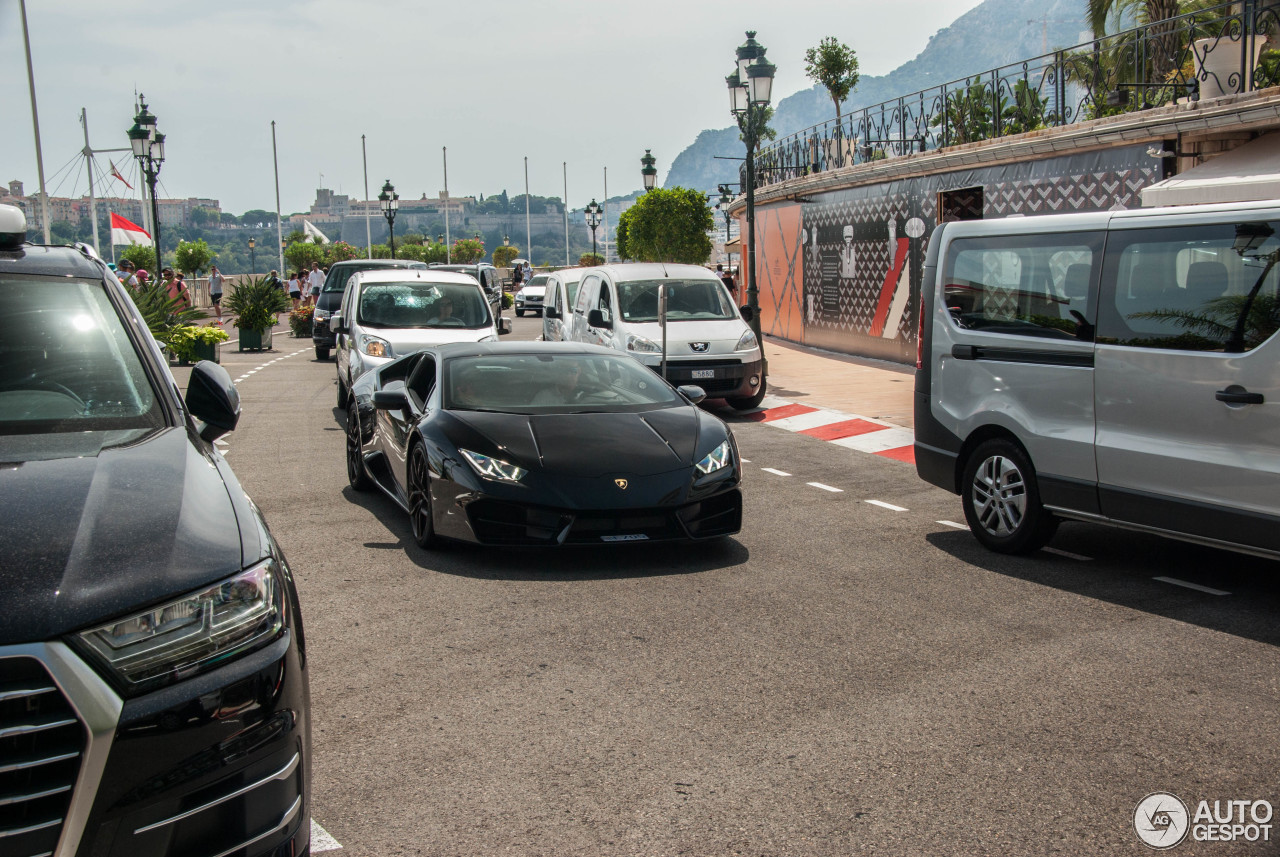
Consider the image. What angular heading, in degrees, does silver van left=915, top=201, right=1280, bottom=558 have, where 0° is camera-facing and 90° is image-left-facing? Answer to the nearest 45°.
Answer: approximately 315°

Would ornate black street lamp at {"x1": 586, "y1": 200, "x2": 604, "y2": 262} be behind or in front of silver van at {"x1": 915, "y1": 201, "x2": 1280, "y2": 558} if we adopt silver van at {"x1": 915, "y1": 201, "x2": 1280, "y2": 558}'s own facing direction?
behind

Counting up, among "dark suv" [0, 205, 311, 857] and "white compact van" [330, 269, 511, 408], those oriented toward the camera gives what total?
2

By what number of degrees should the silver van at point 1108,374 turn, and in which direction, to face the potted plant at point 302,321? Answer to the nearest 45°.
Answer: approximately 180°

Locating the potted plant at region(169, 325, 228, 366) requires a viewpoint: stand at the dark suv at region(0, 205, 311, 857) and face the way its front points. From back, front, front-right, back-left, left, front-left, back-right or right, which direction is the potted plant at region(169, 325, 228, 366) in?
back
